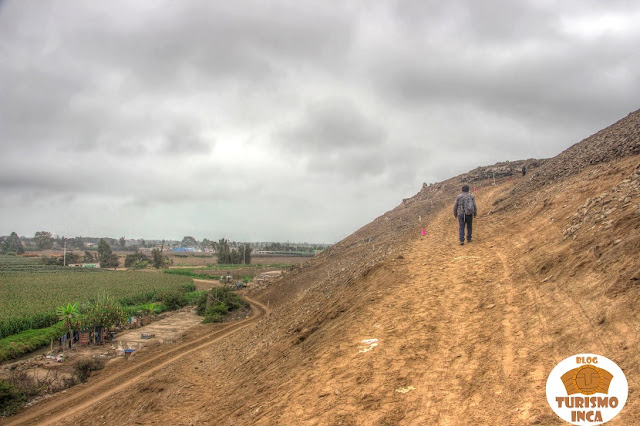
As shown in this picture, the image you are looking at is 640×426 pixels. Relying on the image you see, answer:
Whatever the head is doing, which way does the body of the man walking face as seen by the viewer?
away from the camera

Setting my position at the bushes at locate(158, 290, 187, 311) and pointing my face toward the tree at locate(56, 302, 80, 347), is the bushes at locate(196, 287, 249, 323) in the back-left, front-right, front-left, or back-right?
front-left

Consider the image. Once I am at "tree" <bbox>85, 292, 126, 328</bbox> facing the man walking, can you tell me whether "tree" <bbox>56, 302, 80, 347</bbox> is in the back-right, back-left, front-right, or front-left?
back-right

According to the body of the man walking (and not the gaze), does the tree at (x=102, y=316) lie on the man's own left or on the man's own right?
on the man's own left

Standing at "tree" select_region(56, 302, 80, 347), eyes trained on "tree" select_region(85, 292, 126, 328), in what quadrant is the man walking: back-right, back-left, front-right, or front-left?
front-right

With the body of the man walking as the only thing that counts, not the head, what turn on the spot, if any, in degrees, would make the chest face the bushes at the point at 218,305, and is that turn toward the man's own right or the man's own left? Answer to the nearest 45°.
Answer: approximately 45° to the man's own left

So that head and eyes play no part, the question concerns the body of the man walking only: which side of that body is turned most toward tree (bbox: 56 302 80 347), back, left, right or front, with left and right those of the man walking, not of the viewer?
left
